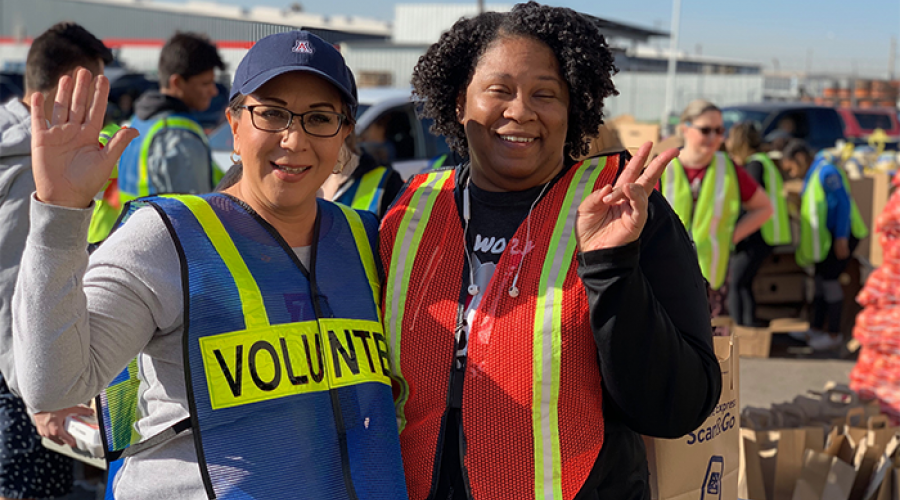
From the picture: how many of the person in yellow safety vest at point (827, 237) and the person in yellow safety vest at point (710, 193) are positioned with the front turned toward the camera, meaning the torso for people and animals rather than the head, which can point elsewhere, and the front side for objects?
1

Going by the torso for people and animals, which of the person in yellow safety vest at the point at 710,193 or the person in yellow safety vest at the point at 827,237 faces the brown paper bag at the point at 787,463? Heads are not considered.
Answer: the person in yellow safety vest at the point at 710,193

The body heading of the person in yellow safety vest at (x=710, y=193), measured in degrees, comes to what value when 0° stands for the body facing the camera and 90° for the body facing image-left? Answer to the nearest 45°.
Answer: approximately 0°

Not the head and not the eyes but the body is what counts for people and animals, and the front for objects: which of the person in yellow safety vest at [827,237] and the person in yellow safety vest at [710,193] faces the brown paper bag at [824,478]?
the person in yellow safety vest at [710,193]
